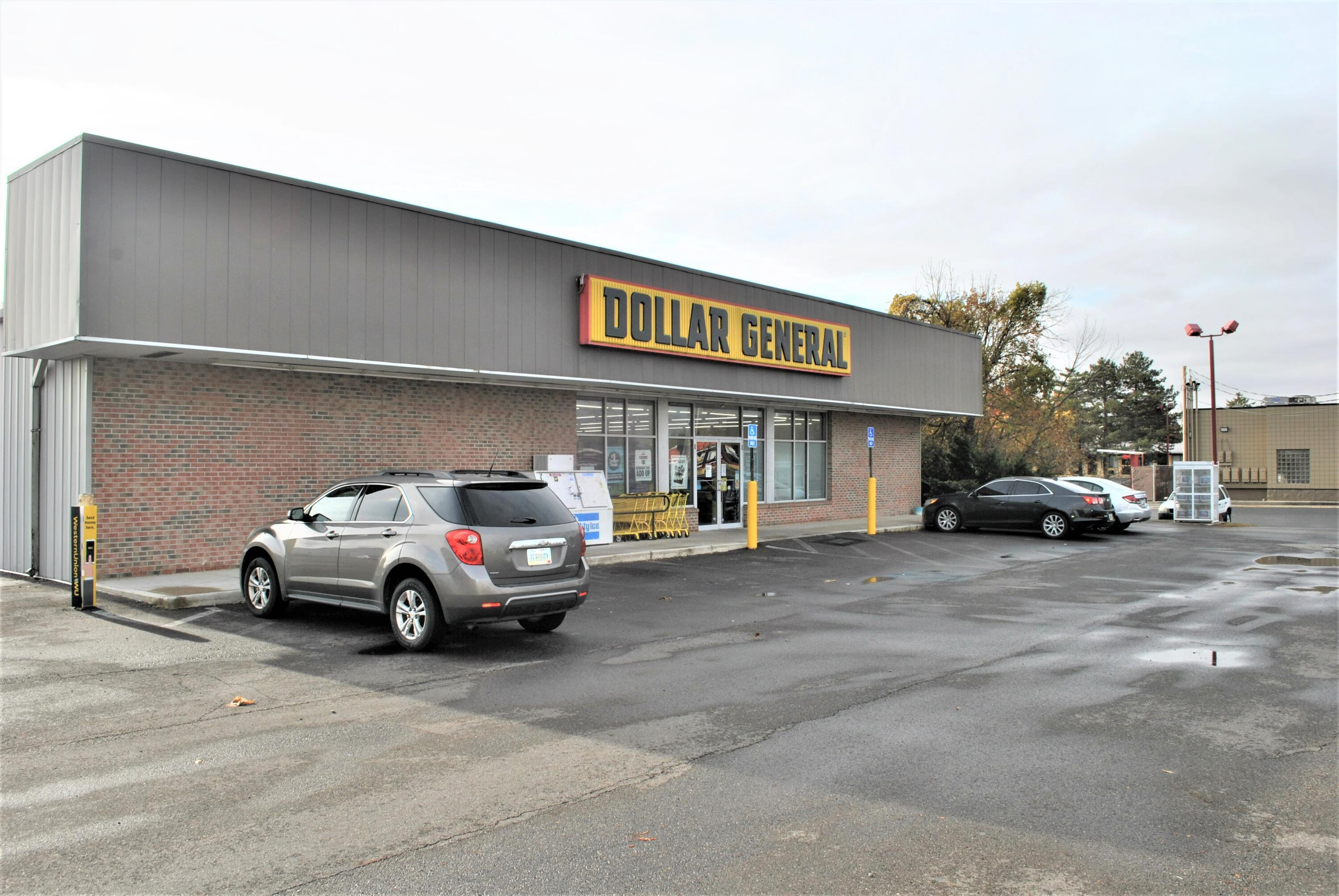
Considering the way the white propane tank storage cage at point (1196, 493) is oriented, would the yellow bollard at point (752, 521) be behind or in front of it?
in front

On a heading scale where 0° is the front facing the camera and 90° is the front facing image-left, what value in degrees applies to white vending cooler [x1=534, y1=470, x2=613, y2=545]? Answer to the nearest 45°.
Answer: approximately 315°

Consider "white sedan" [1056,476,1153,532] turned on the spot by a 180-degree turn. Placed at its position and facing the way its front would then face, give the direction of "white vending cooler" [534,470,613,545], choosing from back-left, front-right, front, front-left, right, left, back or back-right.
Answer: right

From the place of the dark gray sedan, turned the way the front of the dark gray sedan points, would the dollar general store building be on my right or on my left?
on my left

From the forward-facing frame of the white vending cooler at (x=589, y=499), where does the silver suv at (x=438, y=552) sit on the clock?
The silver suv is roughly at 2 o'clock from the white vending cooler.

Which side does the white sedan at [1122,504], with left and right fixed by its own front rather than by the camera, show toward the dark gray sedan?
left

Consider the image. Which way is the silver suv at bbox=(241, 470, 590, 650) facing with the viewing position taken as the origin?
facing away from the viewer and to the left of the viewer

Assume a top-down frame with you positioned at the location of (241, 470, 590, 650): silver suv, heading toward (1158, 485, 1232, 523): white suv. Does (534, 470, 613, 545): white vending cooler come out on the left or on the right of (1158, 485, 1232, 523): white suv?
left

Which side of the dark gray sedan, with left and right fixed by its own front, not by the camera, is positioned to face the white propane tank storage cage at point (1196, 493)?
right

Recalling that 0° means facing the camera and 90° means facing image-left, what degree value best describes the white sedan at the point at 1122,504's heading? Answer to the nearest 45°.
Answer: approximately 135°

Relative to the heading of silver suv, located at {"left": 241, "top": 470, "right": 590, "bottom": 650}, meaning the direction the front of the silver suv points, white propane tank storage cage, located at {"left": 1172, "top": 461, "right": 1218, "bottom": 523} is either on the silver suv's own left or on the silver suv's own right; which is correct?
on the silver suv's own right

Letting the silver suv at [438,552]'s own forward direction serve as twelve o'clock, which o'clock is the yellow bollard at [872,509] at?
The yellow bollard is roughly at 3 o'clock from the silver suv.

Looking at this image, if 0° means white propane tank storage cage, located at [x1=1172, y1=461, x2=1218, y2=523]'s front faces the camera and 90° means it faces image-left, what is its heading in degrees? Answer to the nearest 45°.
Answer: approximately 0°
